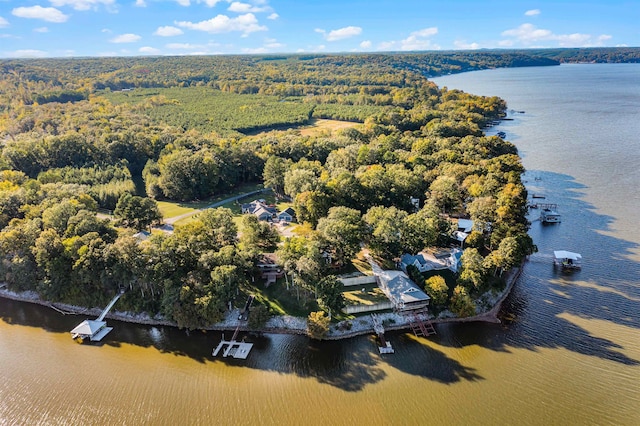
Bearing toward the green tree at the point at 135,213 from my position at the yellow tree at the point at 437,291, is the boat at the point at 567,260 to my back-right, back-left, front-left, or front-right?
back-right

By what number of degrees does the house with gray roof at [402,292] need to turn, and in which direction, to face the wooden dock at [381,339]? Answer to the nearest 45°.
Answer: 0° — it already faces it

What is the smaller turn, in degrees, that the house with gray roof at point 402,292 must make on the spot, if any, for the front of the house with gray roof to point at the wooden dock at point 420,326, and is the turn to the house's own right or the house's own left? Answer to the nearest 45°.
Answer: approximately 45° to the house's own left

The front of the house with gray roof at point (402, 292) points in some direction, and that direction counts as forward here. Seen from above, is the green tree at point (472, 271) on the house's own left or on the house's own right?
on the house's own left

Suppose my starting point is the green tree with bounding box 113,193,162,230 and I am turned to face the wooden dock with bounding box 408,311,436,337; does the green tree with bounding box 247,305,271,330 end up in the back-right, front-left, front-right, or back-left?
front-right

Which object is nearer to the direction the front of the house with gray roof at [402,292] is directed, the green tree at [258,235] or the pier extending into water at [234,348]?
the pier extending into water

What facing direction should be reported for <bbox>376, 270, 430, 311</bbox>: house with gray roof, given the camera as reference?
facing the viewer

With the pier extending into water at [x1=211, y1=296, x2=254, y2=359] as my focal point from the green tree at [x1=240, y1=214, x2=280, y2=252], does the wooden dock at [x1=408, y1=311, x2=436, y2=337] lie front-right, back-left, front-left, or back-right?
front-left

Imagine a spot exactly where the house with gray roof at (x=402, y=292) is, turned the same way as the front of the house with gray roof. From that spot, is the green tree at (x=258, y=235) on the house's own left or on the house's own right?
on the house's own right

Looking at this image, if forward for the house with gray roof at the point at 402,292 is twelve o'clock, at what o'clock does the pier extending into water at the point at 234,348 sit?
The pier extending into water is roughly at 2 o'clock from the house with gray roof.

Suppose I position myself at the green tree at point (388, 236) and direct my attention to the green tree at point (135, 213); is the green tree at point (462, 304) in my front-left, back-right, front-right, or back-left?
back-left

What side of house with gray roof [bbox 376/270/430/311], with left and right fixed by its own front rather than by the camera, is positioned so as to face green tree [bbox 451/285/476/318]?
left

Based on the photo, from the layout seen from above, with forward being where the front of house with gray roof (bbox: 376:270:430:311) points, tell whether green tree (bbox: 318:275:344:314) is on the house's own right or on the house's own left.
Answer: on the house's own right

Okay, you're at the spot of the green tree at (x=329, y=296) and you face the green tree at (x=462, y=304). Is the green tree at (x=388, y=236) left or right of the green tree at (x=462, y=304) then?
left

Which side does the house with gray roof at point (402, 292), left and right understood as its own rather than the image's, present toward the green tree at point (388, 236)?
back
